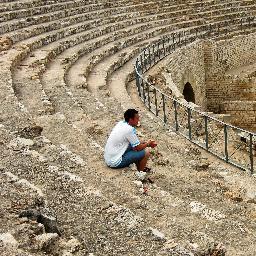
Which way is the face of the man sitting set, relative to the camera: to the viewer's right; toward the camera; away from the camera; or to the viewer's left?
to the viewer's right

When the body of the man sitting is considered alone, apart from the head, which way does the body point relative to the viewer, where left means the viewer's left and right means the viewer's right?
facing to the right of the viewer

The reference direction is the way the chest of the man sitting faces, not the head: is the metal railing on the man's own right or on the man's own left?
on the man's own left
